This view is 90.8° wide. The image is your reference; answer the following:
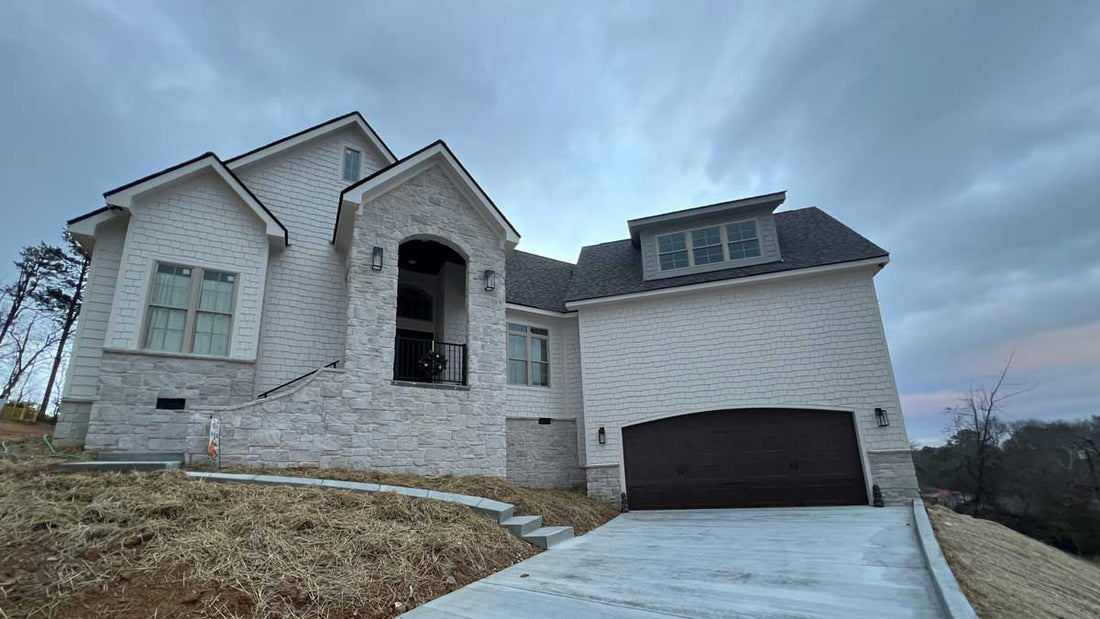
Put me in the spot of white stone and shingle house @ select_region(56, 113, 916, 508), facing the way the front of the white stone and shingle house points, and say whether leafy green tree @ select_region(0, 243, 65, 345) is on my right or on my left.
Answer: on my right

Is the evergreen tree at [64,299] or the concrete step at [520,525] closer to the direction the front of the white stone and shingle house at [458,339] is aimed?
the concrete step

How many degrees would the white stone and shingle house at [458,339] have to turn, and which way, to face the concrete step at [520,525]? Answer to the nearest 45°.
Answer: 0° — it already faces it

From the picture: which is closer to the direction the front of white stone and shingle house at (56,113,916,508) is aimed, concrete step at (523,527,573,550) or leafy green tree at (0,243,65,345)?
the concrete step

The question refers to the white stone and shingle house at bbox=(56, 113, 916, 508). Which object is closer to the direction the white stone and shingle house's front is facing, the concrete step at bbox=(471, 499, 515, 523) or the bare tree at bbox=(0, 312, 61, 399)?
the concrete step

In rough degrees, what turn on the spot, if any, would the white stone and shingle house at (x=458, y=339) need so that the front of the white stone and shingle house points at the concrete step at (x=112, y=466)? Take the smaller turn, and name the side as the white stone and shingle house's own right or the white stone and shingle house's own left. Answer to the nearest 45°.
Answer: approximately 45° to the white stone and shingle house's own right

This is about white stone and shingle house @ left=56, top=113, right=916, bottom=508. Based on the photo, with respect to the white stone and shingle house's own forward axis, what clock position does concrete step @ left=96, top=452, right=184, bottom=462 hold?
The concrete step is roughly at 2 o'clock from the white stone and shingle house.

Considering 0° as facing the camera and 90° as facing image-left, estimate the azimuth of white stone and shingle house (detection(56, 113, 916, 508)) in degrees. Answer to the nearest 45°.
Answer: approximately 0°

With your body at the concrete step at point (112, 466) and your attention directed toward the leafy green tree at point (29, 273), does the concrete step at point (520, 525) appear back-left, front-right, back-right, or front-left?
back-right

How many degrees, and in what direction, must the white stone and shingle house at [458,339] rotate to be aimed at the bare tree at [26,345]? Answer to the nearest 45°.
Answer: approximately 135° to its right
